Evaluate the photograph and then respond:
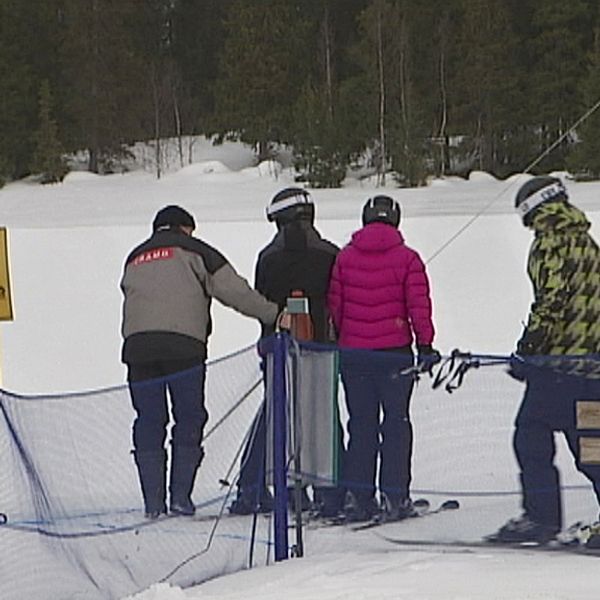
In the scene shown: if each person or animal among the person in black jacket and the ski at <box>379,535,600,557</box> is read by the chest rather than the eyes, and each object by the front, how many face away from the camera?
1

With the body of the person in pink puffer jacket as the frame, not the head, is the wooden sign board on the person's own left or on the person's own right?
on the person's own left

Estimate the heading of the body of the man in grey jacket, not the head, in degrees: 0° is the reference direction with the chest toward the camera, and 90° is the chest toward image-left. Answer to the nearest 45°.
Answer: approximately 225°

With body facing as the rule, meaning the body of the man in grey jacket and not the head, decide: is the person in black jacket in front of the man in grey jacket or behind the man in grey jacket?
in front

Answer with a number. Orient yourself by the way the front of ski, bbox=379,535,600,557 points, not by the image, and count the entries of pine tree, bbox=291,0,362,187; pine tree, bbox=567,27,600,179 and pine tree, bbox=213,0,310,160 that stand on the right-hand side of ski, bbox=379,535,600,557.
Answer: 3

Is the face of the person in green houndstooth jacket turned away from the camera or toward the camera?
away from the camera

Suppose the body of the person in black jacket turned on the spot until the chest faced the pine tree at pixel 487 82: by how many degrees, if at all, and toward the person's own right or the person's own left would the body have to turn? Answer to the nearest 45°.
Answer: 0° — they already face it

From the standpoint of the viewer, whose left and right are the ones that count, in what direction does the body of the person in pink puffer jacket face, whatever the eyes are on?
facing away from the viewer

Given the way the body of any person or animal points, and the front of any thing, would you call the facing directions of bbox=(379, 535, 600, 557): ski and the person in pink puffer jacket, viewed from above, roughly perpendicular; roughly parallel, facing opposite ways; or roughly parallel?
roughly perpendicular

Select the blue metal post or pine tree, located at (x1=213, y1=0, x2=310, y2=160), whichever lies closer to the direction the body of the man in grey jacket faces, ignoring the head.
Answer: the pine tree

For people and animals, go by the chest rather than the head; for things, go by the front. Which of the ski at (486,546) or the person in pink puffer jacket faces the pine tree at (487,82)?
the person in pink puffer jacket

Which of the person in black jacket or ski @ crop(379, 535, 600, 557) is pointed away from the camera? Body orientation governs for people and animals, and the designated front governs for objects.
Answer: the person in black jacket

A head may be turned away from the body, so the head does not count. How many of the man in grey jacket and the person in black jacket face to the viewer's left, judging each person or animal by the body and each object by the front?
0

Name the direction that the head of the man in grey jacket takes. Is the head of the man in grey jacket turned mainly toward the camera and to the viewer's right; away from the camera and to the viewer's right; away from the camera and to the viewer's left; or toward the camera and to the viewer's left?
away from the camera and to the viewer's right

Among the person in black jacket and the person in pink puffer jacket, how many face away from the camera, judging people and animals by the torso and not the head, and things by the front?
2

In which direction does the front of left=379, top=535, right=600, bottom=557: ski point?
to the viewer's left

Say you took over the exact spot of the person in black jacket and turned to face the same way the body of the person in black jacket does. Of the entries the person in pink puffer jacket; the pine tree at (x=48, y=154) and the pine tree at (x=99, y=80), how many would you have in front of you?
2

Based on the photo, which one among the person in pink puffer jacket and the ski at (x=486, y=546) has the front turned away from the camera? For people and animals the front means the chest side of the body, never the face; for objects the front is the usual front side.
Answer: the person in pink puffer jacket

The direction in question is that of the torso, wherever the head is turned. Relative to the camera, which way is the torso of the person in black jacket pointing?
away from the camera

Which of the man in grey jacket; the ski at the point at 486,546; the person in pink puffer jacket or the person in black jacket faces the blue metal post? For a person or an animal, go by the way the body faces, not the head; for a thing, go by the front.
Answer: the ski

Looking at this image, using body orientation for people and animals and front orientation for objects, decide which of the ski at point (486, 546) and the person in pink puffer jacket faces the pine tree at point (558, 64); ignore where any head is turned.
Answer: the person in pink puffer jacket
